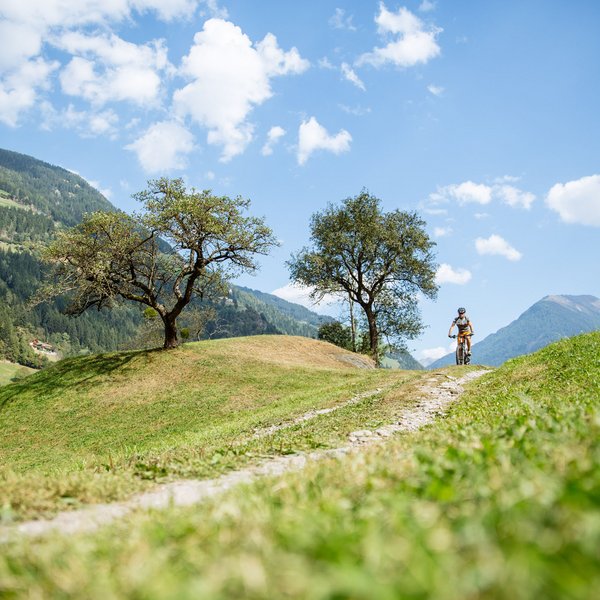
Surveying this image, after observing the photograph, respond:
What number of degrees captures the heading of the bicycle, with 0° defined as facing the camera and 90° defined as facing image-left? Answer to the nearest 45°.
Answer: approximately 0°

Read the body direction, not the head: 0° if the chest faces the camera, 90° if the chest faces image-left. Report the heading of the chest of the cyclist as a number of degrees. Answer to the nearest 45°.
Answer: approximately 0°

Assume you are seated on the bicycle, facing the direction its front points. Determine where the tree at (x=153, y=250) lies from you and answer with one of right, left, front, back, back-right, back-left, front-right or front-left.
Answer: right

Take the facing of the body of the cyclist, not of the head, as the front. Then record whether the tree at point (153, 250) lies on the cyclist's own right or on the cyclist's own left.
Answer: on the cyclist's own right
